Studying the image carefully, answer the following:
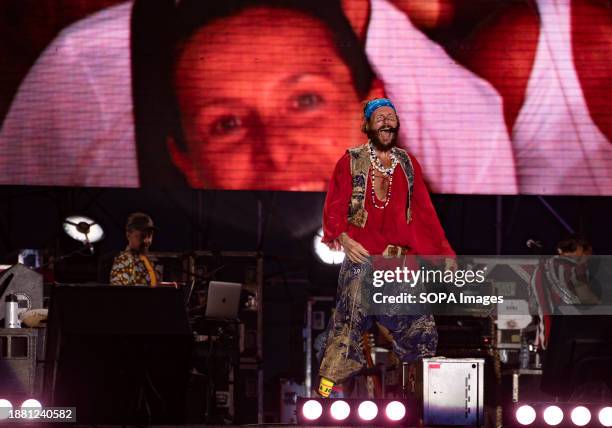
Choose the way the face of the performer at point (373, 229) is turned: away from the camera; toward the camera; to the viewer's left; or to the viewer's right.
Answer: toward the camera

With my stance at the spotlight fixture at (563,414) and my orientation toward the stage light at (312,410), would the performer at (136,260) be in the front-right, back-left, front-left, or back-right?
front-right

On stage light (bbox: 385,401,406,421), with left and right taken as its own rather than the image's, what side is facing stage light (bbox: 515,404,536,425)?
left

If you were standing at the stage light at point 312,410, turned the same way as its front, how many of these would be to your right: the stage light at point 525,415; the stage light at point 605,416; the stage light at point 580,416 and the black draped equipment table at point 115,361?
1

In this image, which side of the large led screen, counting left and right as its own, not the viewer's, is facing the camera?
front

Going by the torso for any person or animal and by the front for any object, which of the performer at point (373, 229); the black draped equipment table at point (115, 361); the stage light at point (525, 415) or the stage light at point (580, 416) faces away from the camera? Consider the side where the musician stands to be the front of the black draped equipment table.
the black draped equipment table

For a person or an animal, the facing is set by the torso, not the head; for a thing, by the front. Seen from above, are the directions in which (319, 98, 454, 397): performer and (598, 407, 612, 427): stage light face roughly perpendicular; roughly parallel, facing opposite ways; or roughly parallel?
roughly parallel

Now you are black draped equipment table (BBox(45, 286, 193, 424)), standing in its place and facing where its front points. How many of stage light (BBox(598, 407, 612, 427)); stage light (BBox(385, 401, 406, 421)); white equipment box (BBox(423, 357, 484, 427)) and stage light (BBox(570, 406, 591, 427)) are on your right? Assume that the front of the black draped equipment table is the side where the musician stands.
4

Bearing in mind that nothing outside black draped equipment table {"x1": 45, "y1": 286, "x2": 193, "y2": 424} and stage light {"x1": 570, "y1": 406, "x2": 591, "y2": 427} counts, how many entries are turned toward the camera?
1

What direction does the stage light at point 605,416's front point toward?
toward the camera

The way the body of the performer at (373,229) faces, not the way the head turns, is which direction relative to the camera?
toward the camera

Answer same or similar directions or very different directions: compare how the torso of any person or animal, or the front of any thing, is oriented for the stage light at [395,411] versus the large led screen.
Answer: same or similar directions

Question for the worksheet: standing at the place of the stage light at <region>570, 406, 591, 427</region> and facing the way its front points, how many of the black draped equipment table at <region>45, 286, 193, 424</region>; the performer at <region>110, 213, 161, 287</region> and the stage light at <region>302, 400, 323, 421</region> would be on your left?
0

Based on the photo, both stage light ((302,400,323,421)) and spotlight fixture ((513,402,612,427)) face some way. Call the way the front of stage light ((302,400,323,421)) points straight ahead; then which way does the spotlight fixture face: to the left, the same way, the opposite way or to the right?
the same way

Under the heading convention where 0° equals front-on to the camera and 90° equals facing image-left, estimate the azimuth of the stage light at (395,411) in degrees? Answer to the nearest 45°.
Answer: approximately 0°

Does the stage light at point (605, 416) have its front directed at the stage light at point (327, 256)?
no

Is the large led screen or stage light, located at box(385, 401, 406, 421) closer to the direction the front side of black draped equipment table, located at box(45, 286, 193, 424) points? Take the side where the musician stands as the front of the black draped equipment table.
the large led screen

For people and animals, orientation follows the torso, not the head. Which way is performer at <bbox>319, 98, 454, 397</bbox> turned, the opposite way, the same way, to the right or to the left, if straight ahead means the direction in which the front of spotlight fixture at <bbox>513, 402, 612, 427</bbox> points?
the same way

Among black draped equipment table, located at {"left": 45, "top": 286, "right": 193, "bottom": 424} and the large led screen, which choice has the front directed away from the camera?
the black draped equipment table

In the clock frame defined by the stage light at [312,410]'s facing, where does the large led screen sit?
The large led screen is roughly at 6 o'clock from the stage light.
